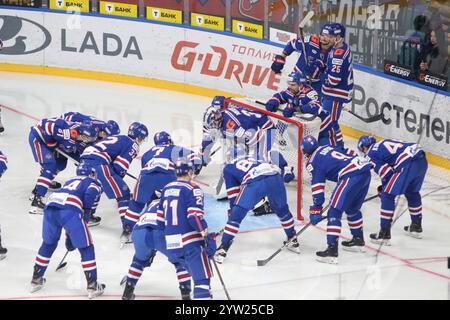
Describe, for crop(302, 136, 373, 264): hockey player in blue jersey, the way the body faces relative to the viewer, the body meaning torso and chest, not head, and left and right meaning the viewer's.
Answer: facing away from the viewer and to the left of the viewer

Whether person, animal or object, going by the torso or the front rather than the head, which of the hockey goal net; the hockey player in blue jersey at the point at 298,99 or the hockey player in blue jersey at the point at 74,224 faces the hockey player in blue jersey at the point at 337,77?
the hockey player in blue jersey at the point at 74,224

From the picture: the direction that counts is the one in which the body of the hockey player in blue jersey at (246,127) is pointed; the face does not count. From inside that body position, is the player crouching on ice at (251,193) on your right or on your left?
on your left

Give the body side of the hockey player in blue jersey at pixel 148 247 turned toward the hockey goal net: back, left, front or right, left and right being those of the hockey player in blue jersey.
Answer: front

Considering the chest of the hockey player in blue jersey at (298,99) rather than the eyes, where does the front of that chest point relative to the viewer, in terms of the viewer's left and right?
facing the viewer and to the left of the viewer

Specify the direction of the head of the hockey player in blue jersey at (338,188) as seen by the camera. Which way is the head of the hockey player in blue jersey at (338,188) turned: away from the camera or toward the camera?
away from the camera

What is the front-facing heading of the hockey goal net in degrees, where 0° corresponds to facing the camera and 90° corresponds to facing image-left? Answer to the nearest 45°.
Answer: approximately 45°

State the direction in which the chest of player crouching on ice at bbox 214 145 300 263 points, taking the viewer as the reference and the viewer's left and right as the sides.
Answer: facing away from the viewer and to the left of the viewer

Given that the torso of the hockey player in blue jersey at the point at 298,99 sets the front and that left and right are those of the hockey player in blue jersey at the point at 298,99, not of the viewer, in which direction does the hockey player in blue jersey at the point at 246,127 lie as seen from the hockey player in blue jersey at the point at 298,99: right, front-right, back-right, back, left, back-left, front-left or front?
front

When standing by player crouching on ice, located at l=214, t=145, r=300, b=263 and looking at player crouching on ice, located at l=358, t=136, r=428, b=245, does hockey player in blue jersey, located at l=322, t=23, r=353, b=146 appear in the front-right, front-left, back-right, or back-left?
front-left
